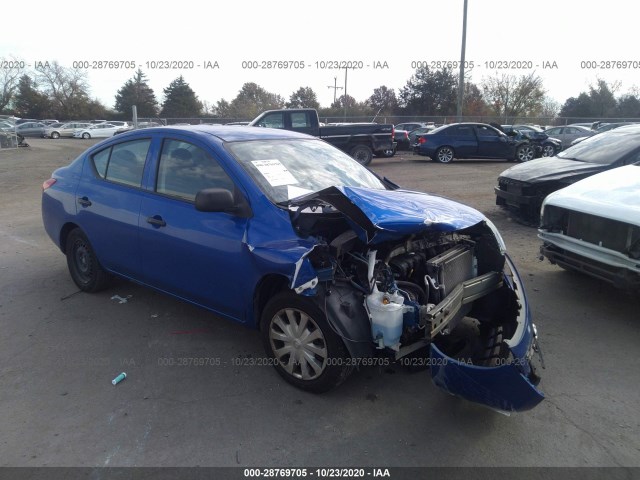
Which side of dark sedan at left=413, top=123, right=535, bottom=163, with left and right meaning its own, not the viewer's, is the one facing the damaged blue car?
right

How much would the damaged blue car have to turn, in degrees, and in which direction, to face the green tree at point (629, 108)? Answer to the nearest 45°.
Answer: approximately 90° to its left

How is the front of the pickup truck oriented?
to the viewer's left

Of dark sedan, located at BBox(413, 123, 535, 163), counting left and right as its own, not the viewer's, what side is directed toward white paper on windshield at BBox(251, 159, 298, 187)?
right

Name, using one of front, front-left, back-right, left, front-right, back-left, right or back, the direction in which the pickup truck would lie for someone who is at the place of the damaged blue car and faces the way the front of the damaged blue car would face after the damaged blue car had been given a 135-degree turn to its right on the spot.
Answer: right

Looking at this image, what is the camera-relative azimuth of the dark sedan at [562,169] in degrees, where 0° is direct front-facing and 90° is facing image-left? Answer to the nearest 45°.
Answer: approximately 45°

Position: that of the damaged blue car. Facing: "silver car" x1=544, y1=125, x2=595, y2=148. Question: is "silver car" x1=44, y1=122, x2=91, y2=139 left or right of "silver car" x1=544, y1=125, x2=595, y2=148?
left

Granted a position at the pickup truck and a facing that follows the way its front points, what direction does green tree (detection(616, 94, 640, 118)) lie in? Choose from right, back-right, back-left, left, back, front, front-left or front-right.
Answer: back-right

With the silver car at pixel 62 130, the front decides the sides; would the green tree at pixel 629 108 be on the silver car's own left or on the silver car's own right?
on the silver car's own left

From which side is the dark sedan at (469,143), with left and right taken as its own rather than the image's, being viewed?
right

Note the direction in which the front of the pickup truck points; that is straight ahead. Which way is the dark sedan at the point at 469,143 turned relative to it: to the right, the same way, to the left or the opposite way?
the opposite way

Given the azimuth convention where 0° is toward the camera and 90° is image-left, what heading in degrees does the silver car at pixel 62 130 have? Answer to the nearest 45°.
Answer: approximately 45°
